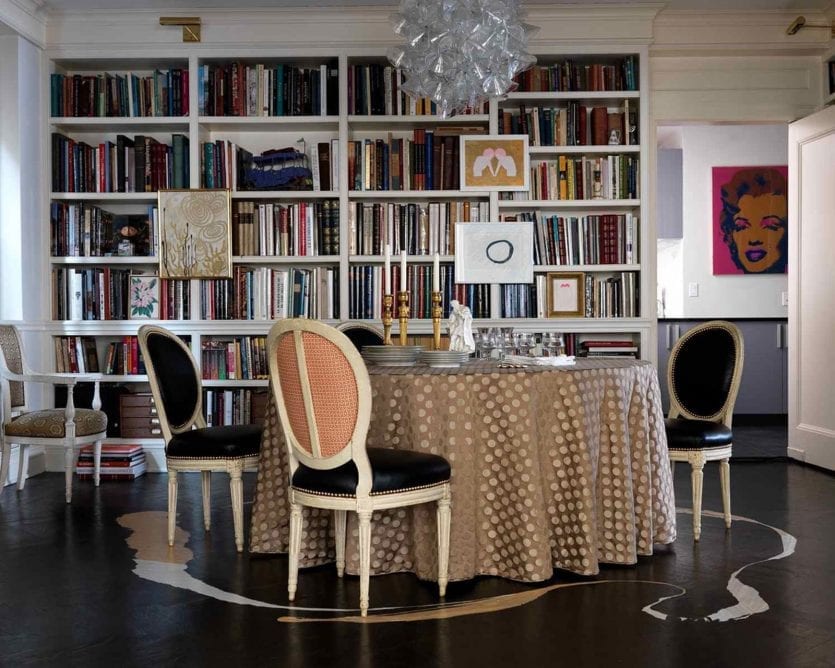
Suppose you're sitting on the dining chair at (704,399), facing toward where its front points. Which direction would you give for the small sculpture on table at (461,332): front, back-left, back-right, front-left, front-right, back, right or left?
front

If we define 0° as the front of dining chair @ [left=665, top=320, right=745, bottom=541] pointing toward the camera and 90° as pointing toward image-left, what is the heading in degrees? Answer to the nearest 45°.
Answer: approximately 45°

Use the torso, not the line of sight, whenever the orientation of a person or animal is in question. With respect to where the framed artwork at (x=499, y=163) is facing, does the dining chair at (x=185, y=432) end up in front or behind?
in front

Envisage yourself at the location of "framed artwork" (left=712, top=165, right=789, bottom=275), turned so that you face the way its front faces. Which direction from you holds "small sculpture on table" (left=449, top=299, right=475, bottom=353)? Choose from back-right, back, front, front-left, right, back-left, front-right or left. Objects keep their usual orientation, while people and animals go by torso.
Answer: front

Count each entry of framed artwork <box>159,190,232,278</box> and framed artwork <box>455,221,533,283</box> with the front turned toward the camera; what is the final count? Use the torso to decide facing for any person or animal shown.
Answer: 2

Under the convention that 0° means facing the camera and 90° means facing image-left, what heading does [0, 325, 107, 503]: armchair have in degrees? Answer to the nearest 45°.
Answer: approximately 315°

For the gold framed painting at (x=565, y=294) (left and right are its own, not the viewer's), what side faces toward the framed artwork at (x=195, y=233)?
right

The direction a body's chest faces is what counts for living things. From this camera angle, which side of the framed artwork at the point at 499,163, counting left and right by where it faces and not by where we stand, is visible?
front

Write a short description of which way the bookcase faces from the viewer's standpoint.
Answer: facing the viewer

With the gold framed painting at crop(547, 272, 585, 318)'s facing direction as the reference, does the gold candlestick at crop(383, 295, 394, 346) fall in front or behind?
in front

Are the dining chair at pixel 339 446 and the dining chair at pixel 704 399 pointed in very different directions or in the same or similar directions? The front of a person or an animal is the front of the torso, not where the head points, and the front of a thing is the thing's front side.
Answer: very different directions
